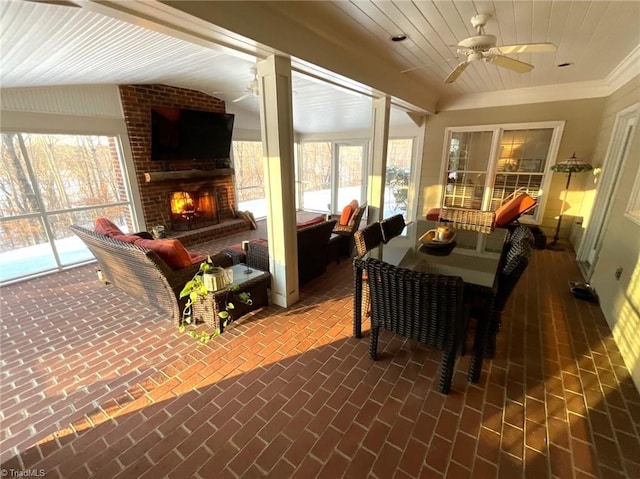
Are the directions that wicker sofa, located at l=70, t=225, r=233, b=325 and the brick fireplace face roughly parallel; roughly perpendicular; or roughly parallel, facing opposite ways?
roughly perpendicular

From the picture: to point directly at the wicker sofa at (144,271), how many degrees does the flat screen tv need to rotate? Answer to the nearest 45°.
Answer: approximately 45° to its right

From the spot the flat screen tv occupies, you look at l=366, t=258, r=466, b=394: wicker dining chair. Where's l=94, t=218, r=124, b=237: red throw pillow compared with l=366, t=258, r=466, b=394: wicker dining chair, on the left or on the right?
right

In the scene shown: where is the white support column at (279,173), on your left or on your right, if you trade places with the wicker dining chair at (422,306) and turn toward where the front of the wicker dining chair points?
on your left

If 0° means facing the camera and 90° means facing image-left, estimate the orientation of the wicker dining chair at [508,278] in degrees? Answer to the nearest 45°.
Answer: approximately 90°

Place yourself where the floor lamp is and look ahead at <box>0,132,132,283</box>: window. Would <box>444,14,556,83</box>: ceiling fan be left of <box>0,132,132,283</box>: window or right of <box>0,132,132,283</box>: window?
left
